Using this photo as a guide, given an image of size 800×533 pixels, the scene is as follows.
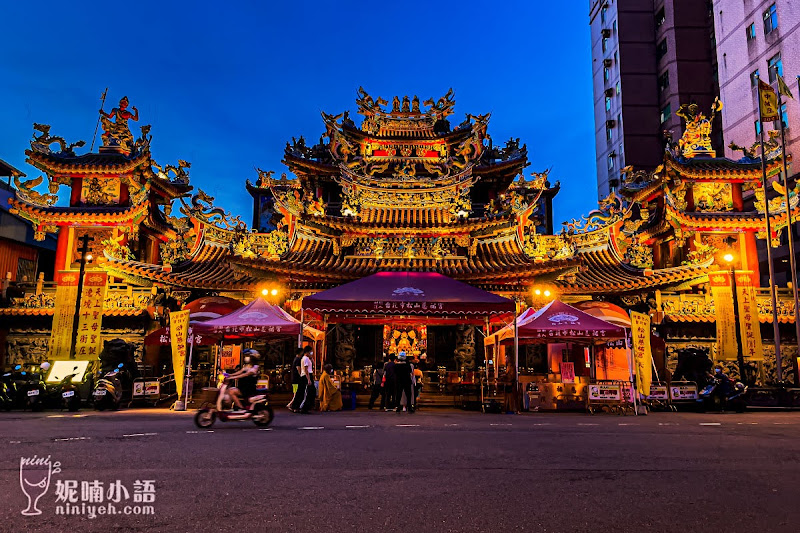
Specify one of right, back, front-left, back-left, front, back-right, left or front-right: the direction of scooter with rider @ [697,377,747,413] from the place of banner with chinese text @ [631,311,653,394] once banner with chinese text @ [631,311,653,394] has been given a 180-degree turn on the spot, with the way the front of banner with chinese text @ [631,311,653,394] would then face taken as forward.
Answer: front-right

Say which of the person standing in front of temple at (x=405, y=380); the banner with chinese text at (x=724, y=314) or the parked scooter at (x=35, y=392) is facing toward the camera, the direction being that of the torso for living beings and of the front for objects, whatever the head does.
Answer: the banner with chinese text

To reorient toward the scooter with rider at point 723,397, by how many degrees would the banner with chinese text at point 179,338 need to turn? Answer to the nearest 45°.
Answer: approximately 90° to its left

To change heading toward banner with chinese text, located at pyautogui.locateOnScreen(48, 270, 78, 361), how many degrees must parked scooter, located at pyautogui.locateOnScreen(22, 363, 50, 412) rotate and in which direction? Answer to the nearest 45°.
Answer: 0° — it already faces it

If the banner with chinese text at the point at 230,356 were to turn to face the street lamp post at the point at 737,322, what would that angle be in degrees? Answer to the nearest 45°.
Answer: approximately 90° to its left

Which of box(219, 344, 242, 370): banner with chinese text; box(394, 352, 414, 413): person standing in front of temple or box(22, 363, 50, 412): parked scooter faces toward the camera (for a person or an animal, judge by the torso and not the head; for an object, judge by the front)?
the banner with chinese text

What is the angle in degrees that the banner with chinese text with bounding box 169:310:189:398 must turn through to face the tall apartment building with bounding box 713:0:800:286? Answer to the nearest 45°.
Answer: approximately 90° to its left

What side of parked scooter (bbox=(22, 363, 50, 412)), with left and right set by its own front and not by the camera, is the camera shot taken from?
back

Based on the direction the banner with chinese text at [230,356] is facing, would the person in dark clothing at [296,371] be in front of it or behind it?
in front

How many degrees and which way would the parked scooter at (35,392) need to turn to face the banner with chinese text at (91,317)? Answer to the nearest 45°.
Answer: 0° — it already faces it
